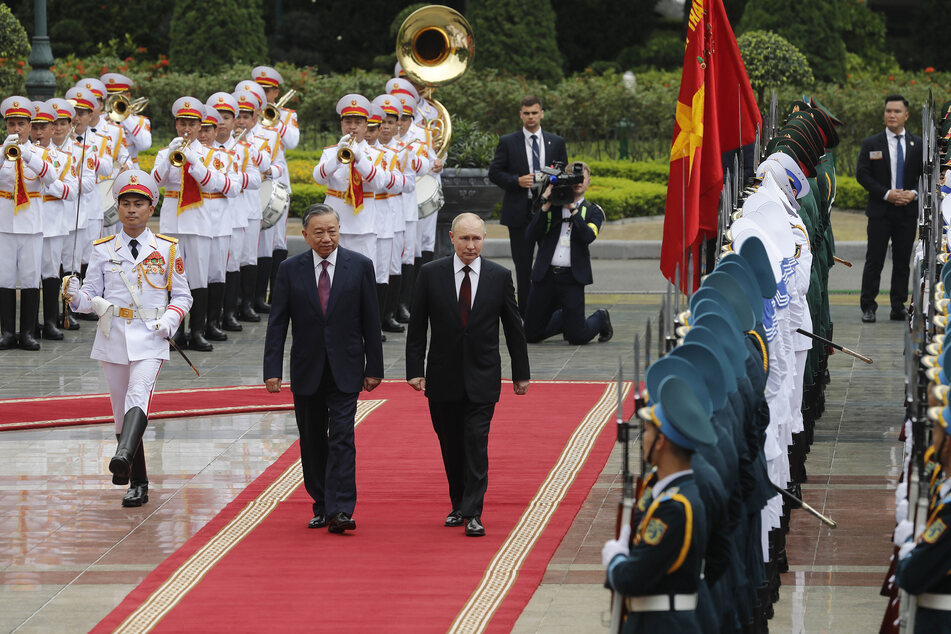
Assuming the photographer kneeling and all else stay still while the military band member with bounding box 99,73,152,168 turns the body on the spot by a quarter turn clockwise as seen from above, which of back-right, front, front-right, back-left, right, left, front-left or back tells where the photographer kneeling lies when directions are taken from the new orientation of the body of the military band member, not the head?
back

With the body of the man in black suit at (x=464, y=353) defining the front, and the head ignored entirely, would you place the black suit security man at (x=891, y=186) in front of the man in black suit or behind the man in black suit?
behind

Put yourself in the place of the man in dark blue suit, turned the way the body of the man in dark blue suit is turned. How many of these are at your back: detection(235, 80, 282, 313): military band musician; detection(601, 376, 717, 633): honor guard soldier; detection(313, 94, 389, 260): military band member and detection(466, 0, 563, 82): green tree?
3

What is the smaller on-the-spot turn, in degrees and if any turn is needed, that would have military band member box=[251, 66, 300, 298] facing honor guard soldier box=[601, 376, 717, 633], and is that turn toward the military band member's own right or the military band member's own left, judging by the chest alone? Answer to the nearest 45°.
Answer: approximately 45° to the military band member's own left

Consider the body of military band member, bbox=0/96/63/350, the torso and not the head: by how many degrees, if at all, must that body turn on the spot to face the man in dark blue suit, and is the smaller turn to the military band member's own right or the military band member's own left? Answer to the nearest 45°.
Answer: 0° — they already face them

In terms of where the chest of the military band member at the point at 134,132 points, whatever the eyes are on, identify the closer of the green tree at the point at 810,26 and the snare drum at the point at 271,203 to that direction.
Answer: the snare drum

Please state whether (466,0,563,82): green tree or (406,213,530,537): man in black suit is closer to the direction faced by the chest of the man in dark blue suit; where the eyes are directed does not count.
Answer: the man in black suit

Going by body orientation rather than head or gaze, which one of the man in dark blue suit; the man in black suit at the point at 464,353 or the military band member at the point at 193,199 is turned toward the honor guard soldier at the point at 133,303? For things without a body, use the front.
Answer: the military band member

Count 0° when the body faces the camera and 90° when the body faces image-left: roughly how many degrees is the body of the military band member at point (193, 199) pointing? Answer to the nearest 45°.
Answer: approximately 0°

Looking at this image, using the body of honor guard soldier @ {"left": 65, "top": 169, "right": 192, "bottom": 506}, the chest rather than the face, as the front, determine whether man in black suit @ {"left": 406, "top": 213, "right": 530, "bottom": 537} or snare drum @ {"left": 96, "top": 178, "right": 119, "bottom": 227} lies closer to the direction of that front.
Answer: the man in black suit

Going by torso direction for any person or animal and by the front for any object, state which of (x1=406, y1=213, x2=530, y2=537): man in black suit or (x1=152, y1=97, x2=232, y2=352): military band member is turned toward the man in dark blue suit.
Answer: the military band member
